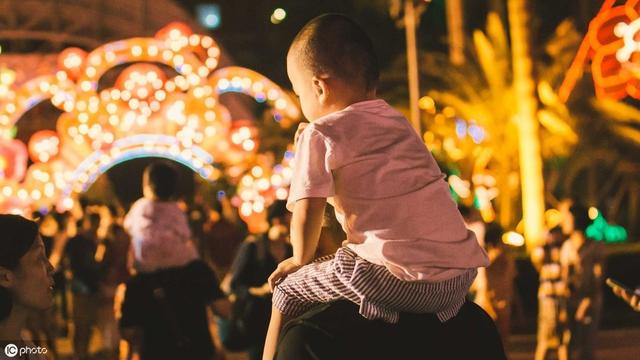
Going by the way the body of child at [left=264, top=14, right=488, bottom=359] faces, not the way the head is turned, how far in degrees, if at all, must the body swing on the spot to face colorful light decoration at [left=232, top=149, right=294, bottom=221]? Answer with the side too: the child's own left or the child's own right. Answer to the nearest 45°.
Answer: approximately 45° to the child's own right

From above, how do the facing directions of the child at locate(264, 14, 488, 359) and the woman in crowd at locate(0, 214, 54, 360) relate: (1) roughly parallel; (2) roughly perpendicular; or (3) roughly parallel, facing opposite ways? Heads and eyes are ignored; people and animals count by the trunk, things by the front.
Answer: roughly perpendicular

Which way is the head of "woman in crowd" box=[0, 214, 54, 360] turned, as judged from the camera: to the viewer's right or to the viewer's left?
to the viewer's right

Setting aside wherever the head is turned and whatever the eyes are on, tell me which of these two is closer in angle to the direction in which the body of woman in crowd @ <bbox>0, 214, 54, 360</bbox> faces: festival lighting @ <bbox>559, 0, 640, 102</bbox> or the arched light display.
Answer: the festival lighting

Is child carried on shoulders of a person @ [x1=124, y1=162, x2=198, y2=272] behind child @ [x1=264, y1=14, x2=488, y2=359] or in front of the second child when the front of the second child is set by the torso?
in front

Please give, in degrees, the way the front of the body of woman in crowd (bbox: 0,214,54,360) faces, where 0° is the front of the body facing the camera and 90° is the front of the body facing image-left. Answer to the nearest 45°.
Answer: approximately 270°

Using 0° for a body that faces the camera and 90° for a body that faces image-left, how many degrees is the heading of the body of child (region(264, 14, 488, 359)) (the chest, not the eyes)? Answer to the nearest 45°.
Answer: approximately 135°

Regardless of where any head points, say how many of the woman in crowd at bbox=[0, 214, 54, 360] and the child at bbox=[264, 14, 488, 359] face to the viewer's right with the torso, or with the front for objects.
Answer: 1

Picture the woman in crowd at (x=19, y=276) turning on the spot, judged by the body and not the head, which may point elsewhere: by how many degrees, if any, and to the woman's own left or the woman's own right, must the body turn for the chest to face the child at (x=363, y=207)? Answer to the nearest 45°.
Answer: approximately 45° to the woman's own right
